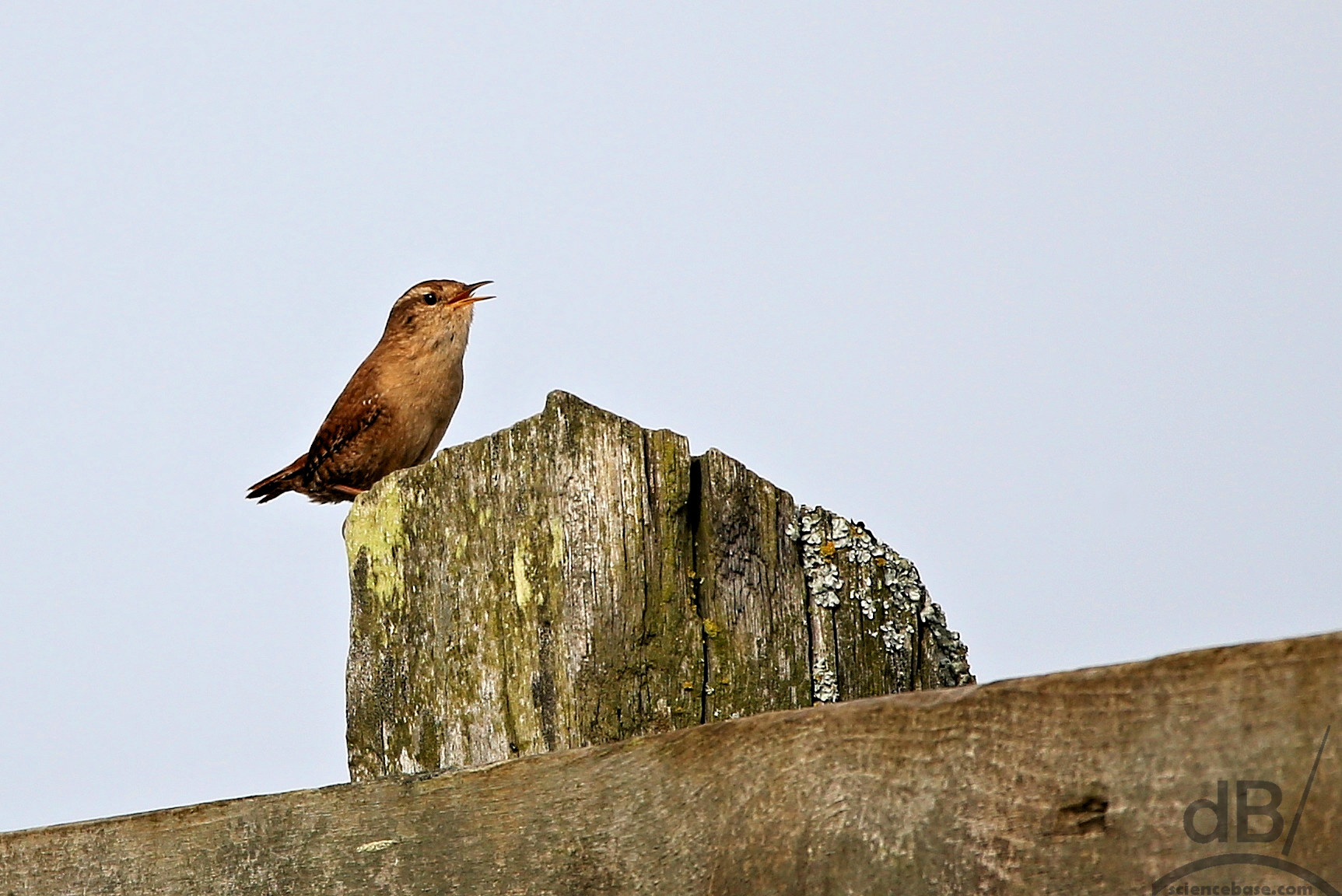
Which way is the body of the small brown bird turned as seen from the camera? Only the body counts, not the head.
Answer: to the viewer's right
